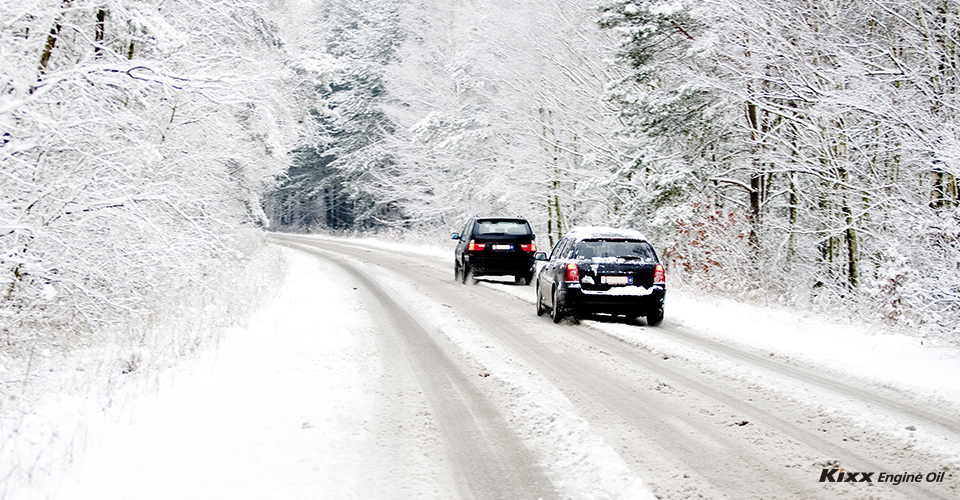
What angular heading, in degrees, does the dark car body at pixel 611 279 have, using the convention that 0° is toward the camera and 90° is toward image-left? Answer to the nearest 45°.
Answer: approximately 180°

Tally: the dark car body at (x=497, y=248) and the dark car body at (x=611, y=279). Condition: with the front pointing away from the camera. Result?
2

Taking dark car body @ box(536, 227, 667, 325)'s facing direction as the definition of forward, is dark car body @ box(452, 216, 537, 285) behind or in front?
in front

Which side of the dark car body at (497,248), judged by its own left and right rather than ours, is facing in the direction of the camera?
back

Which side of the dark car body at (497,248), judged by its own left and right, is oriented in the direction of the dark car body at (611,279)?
back
